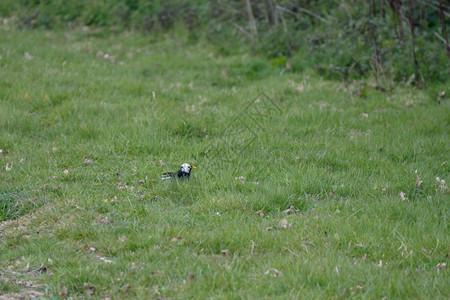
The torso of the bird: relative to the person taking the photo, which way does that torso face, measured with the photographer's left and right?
facing to the right of the viewer

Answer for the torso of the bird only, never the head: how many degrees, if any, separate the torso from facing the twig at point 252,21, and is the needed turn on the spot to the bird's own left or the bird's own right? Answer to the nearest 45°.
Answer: approximately 90° to the bird's own left
